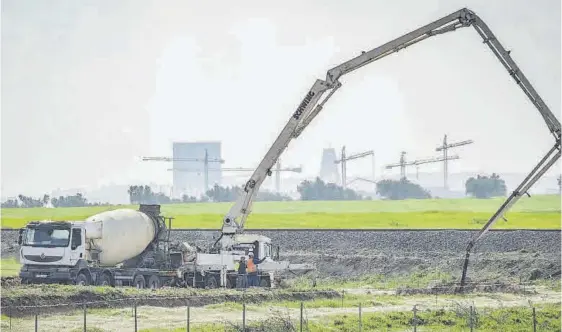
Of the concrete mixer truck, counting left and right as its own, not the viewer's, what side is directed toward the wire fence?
left

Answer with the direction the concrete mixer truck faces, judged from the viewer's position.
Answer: facing the viewer and to the left of the viewer
